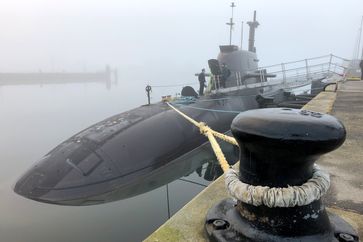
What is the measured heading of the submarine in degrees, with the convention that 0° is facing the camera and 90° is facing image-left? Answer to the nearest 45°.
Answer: approximately 45°

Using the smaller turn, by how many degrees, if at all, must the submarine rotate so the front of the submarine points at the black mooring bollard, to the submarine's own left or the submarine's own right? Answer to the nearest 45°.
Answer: approximately 45° to the submarine's own left

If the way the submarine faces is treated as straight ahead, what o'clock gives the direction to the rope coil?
The rope coil is roughly at 10 o'clock from the submarine.
